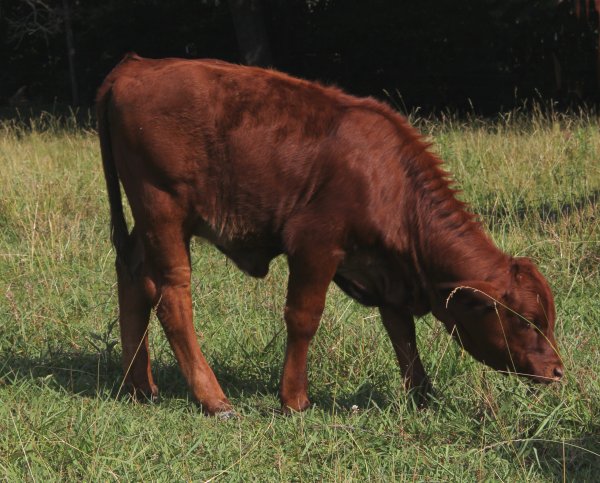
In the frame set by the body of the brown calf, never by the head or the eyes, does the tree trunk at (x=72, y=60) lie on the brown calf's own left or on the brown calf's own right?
on the brown calf's own left

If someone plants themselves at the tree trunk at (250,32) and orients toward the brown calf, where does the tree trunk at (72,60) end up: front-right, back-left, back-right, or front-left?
back-right

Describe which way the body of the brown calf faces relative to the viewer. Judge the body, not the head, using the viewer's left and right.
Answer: facing to the right of the viewer

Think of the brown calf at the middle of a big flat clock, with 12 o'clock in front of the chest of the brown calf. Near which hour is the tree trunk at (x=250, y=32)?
The tree trunk is roughly at 9 o'clock from the brown calf.
